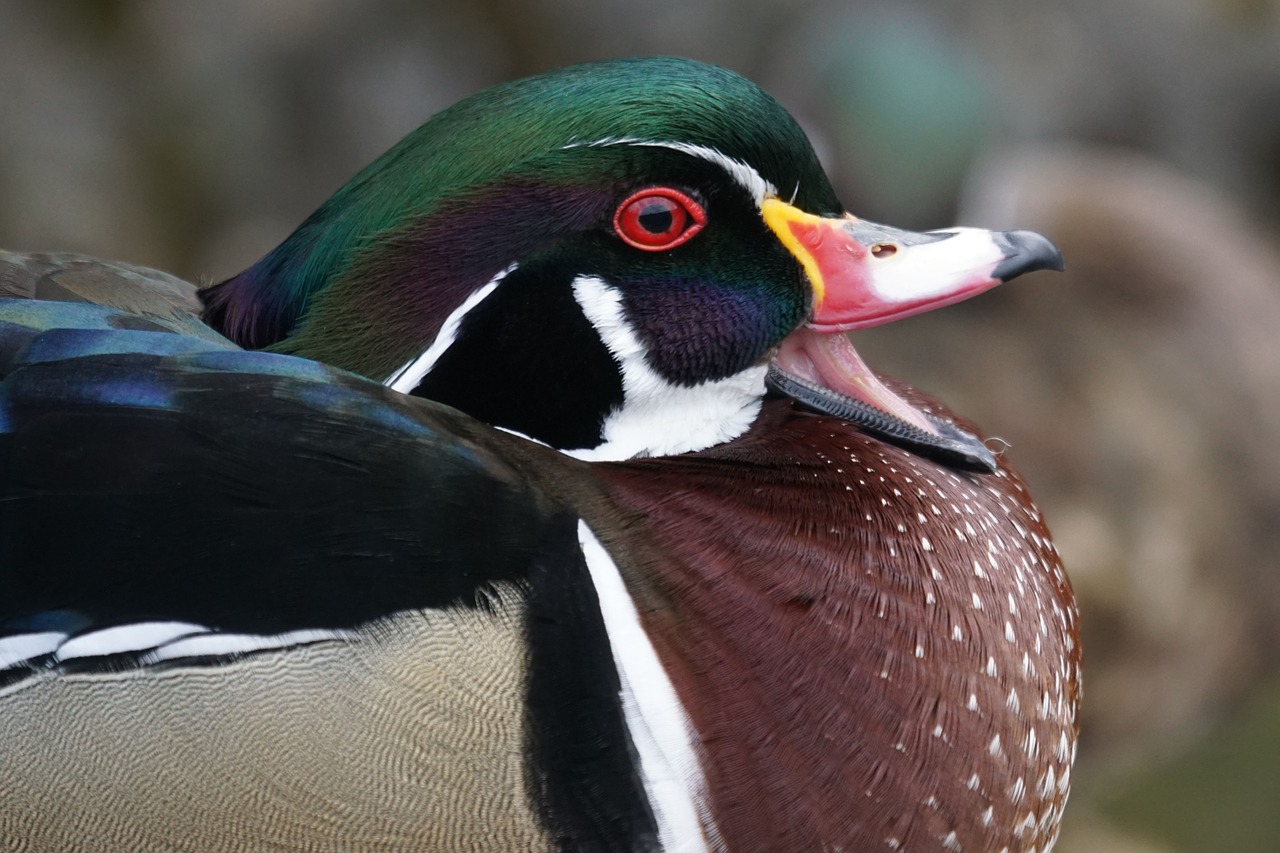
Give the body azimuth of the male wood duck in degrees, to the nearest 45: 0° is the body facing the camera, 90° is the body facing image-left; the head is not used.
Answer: approximately 270°
